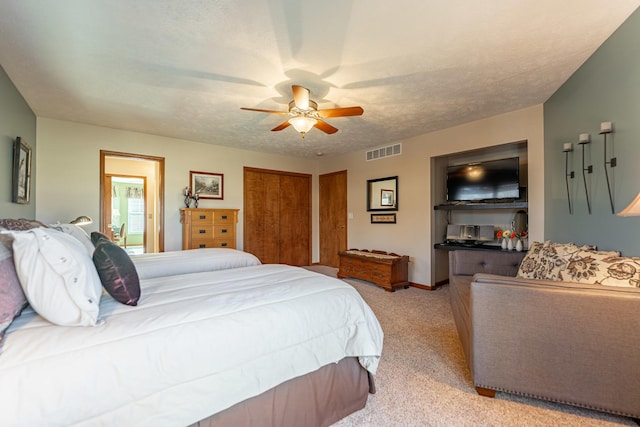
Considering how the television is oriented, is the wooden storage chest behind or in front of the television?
in front

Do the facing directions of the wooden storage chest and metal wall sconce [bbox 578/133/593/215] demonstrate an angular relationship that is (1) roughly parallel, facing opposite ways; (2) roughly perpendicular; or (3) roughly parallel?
roughly perpendicular

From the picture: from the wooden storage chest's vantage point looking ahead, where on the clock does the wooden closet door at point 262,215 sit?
The wooden closet door is roughly at 2 o'clock from the wooden storage chest.

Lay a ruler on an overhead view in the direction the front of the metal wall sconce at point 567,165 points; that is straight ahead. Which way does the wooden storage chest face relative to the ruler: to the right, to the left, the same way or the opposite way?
to the left

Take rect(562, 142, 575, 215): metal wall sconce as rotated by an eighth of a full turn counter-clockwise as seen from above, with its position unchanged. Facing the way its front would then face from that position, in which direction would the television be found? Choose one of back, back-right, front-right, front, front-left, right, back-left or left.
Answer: right

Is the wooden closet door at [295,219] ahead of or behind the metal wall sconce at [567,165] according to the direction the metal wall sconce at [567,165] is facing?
ahead

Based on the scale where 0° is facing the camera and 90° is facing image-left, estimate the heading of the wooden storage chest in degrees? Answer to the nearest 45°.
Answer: approximately 45°

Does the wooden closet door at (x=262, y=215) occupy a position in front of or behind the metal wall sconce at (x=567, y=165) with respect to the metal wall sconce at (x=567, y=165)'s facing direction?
in front

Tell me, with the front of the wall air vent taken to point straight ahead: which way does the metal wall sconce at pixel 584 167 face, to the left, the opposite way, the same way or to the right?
to the right

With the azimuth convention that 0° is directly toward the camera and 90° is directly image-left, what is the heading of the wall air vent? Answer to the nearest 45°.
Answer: approximately 45°

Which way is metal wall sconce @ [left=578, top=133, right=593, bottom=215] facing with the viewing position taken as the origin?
facing to the left of the viewer

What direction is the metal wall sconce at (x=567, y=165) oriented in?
to the viewer's left

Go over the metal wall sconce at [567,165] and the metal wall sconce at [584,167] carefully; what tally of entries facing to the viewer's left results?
2
